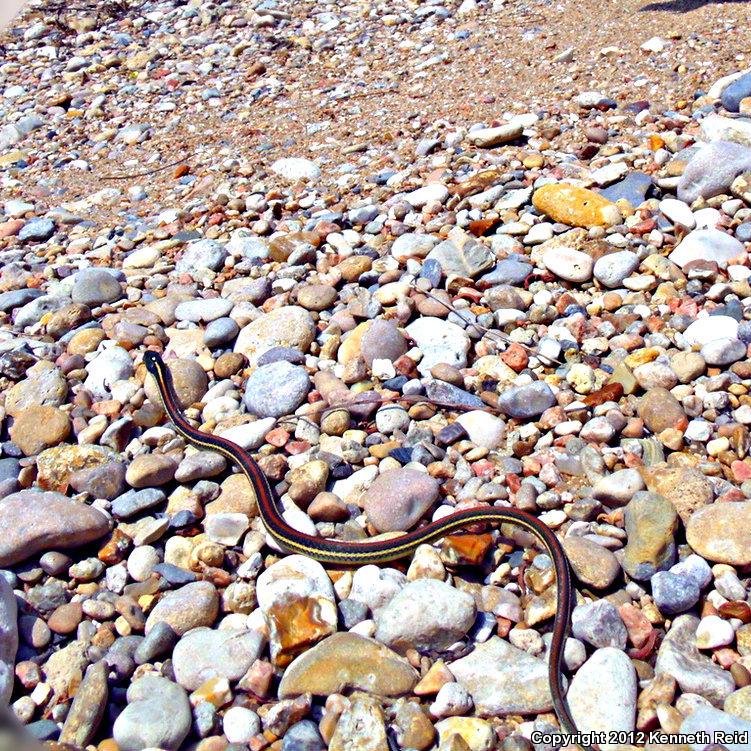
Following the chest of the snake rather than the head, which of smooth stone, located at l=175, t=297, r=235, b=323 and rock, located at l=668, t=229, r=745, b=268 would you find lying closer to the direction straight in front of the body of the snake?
the smooth stone

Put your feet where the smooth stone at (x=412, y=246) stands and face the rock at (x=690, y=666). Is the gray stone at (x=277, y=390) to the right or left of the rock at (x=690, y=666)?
right

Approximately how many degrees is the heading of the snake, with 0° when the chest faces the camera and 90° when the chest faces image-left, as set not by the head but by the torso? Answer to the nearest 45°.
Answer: approximately 135°

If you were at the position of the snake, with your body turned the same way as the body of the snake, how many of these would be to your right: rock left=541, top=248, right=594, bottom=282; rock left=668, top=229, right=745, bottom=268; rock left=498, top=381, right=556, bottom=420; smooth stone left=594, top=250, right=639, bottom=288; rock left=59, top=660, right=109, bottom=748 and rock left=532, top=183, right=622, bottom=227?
5

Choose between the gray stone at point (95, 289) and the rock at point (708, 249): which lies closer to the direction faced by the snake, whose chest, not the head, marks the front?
the gray stone

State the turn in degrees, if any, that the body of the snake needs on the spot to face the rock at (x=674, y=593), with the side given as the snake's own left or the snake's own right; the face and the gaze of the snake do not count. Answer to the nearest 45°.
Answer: approximately 180°

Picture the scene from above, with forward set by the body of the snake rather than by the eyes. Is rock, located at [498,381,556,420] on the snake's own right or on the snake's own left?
on the snake's own right

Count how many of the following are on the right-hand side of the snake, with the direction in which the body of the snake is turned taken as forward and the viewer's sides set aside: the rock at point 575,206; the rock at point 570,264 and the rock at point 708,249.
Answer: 3

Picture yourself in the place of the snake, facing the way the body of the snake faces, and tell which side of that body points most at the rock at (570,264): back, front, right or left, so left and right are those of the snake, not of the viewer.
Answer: right

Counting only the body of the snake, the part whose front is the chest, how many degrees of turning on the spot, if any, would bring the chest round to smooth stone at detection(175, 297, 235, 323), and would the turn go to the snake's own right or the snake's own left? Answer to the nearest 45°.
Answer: approximately 45° to the snake's own right
